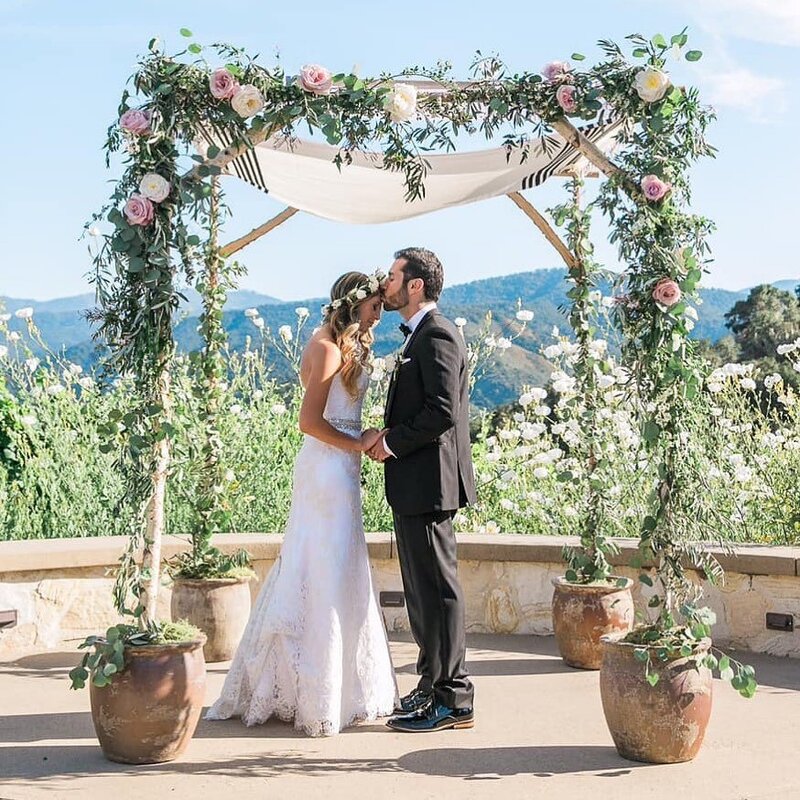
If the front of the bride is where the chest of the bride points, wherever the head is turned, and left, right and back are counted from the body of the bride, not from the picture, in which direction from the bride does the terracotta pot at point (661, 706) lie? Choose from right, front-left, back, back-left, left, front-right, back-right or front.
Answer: front-right

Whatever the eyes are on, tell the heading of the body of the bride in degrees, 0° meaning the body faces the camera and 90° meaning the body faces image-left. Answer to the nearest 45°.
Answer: approximately 270°

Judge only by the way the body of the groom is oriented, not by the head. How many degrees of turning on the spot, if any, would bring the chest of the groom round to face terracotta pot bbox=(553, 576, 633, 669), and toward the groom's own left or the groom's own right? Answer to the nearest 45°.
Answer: approximately 135° to the groom's own right

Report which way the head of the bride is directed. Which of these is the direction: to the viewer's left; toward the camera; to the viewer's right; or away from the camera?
to the viewer's right

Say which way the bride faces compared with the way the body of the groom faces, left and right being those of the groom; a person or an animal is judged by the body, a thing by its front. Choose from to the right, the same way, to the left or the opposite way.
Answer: the opposite way

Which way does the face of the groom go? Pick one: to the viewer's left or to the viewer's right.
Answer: to the viewer's left

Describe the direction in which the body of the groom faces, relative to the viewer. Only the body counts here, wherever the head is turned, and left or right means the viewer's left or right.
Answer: facing to the left of the viewer
